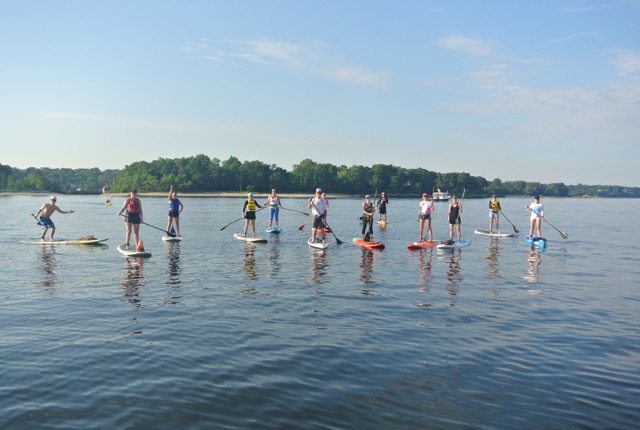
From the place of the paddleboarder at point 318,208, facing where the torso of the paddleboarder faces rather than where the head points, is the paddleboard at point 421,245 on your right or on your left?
on your left

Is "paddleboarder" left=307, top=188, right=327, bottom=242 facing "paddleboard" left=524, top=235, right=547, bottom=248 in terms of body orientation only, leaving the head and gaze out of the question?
no

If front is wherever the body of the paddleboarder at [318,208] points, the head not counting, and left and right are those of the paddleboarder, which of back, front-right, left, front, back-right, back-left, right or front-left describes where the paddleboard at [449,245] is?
left

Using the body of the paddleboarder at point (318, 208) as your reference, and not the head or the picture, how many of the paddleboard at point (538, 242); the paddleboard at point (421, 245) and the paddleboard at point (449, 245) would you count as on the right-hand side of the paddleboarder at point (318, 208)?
0

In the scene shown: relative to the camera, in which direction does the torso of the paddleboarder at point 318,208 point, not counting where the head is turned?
toward the camera
